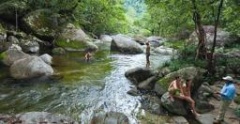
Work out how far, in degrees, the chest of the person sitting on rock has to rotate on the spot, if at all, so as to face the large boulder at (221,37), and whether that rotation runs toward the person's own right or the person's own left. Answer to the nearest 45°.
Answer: approximately 135° to the person's own left

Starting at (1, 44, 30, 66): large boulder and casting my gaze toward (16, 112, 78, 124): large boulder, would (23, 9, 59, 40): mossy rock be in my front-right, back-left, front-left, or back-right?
back-left

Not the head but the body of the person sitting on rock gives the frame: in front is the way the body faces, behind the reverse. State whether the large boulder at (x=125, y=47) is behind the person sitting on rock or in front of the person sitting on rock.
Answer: behind
